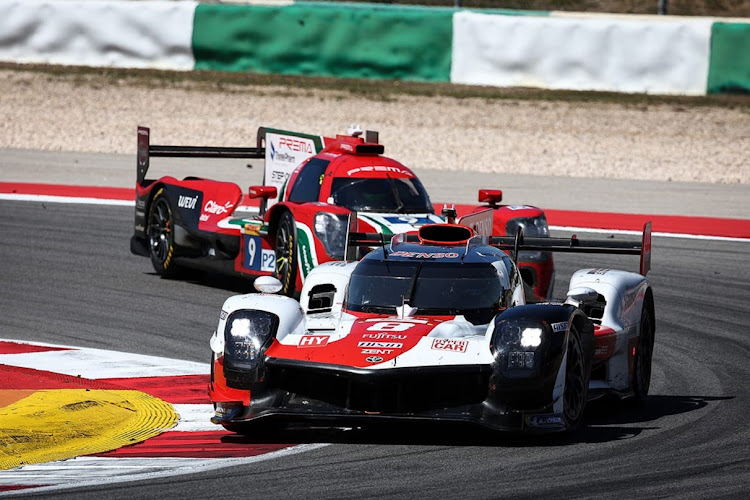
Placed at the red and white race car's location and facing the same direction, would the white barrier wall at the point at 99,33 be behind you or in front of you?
behind

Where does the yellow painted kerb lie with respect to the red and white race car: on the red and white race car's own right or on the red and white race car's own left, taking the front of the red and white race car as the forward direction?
on the red and white race car's own right

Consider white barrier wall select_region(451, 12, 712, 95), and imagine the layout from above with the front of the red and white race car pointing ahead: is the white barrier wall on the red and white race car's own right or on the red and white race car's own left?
on the red and white race car's own left

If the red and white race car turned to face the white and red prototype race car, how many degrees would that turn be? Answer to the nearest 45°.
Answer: approximately 45° to its right

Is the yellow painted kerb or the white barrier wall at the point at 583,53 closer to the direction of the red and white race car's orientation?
the yellow painted kerb

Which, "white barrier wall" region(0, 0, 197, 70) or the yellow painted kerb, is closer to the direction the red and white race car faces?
the yellow painted kerb

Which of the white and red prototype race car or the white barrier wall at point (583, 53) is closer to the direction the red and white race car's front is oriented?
the white and red prototype race car
